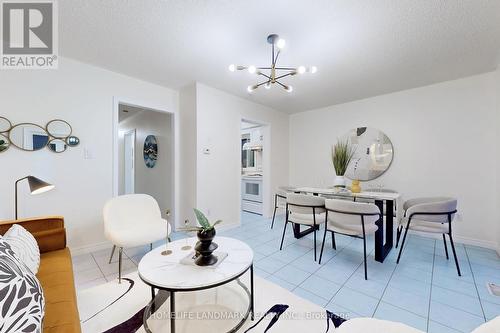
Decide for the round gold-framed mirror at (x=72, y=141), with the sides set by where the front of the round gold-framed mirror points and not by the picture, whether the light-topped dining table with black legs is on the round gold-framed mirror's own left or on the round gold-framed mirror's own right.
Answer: on the round gold-framed mirror's own left

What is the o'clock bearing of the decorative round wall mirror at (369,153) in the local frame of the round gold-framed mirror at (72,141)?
The decorative round wall mirror is roughly at 10 o'clock from the round gold-framed mirror.

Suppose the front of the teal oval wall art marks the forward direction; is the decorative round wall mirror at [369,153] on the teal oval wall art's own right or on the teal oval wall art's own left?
on the teal oval wall art's own left
